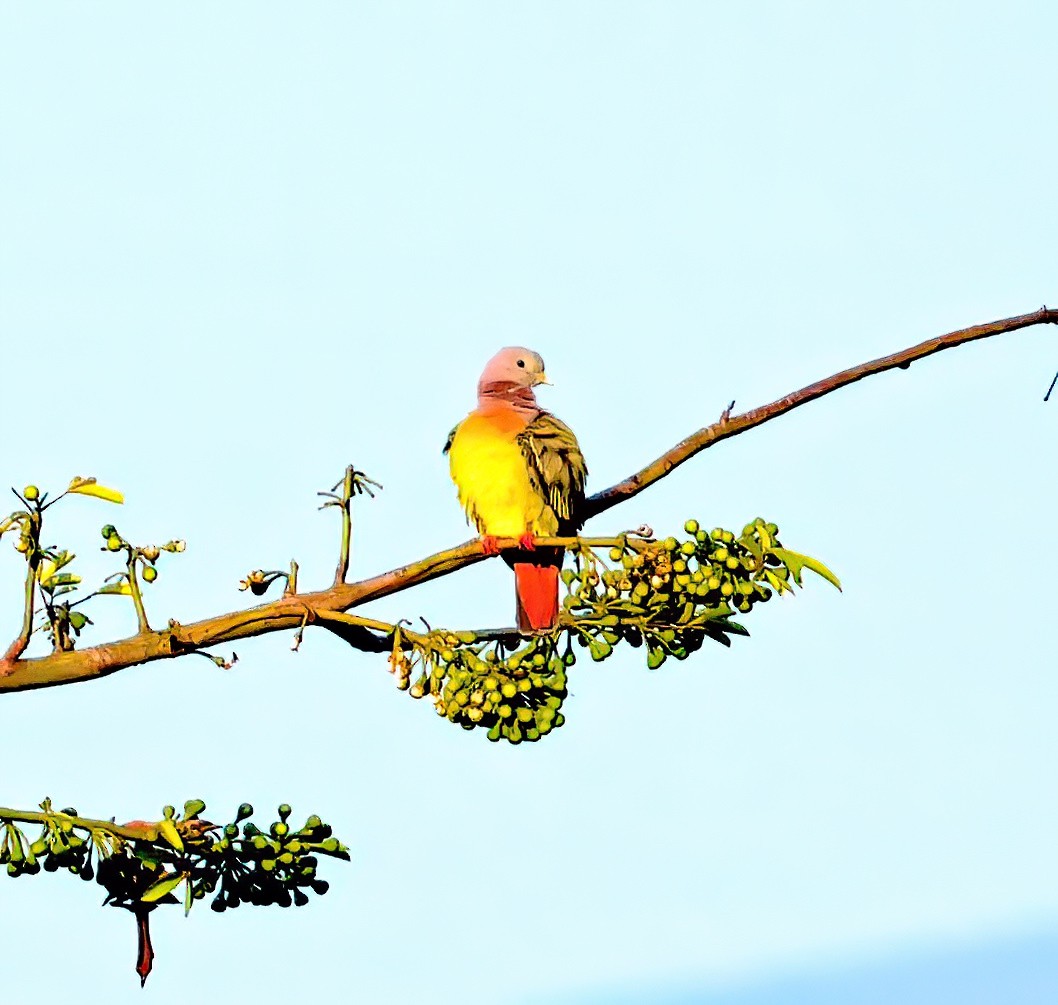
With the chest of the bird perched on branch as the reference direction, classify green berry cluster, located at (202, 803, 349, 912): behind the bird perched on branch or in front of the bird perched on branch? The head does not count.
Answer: in front

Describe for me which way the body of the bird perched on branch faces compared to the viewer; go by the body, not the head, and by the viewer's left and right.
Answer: facing the viewer and to the left of the viewer

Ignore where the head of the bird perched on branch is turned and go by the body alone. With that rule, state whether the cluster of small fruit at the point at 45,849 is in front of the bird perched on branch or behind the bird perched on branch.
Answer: in front

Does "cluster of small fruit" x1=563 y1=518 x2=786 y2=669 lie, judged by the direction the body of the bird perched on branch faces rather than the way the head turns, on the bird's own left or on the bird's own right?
on the bird's own left

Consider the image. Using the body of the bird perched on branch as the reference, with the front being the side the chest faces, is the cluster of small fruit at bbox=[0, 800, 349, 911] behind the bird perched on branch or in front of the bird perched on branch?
in front

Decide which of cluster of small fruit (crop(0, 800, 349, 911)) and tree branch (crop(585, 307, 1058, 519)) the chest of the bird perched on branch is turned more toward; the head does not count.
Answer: the cluster of small fruit
